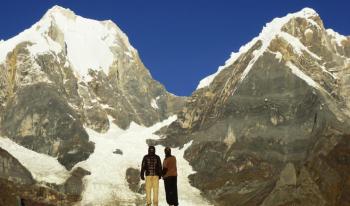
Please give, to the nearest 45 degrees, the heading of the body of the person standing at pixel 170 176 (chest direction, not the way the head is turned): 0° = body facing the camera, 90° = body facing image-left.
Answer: approximately 135°
